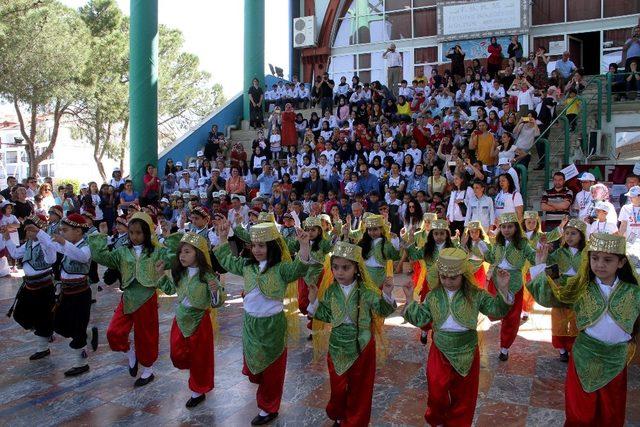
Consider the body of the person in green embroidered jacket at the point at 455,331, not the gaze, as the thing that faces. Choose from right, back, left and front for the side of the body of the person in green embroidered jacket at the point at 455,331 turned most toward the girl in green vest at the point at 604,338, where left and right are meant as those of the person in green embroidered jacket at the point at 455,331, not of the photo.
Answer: left

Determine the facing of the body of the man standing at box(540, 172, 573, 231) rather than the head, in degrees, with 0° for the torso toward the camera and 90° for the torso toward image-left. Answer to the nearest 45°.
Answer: approximately 0°

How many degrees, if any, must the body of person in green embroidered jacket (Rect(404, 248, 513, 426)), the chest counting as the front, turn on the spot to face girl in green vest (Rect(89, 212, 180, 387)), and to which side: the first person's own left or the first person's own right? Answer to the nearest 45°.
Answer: approximately 90° to the first person's own right

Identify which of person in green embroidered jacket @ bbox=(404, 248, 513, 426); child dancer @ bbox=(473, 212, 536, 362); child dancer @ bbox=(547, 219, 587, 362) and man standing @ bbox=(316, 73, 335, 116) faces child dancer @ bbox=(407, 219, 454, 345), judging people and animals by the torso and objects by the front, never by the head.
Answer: the man standing

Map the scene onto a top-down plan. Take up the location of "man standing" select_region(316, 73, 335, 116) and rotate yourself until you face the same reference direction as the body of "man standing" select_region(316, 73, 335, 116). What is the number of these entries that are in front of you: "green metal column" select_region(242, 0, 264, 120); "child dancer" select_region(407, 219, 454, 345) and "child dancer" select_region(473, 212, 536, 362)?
2

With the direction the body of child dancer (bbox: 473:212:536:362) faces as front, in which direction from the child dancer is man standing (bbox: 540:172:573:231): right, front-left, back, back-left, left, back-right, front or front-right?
back

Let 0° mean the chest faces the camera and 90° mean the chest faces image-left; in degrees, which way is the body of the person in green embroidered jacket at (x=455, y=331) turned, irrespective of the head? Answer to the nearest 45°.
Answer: approximately 0°
